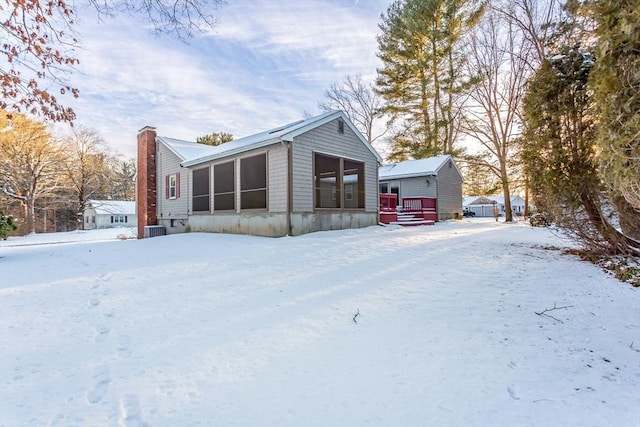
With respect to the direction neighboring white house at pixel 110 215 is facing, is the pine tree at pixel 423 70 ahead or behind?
ahead

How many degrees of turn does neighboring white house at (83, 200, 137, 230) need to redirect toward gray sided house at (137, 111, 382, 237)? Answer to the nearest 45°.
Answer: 0° — it already faces it

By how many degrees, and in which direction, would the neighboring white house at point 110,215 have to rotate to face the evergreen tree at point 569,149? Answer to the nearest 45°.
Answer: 0° — it already faces it

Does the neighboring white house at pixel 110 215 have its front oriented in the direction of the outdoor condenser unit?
yes

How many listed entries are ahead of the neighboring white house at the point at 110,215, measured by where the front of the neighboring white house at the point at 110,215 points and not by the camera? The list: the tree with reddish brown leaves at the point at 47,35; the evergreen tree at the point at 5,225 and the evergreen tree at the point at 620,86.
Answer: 3

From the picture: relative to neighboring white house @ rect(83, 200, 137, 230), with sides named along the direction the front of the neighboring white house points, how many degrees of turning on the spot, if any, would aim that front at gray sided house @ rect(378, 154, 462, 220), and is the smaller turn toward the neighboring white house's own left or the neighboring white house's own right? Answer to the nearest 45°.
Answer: approximately 45° to the neighboring white house's own left

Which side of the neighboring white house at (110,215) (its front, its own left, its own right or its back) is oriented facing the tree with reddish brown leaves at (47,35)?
front

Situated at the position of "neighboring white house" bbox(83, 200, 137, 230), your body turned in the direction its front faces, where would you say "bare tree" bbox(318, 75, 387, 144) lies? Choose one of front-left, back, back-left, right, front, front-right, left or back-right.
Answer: front-left

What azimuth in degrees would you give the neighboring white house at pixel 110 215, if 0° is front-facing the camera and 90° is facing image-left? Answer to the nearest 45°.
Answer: approximately 0°

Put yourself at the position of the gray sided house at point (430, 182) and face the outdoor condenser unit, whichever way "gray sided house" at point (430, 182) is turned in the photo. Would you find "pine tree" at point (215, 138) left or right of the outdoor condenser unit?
right

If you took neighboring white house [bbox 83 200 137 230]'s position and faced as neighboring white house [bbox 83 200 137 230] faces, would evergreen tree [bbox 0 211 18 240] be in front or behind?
in front
